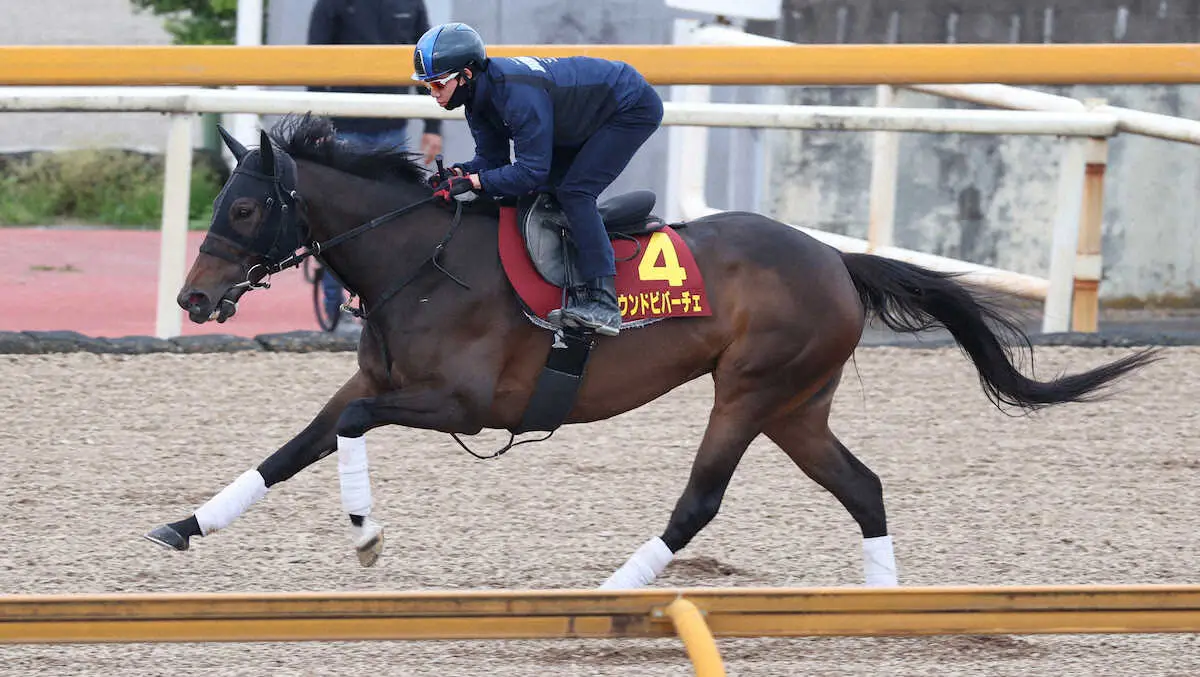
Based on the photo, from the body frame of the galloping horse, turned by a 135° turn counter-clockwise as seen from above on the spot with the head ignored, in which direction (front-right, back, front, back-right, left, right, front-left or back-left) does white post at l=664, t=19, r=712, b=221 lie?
back-left

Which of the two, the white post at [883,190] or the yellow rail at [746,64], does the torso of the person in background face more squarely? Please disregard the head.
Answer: the yellow rail

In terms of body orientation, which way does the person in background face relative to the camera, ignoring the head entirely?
toward the camera

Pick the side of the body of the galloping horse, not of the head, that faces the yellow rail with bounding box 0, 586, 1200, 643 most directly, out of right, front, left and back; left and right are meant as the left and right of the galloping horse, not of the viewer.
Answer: left

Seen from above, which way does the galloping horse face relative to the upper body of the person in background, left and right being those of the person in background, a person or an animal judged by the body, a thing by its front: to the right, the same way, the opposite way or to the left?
to the right

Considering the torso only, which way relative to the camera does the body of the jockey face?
to the viewer's left

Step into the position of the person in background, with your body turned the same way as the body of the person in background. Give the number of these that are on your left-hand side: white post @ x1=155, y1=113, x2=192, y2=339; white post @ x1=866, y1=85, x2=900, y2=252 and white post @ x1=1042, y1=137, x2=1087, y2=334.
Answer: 2

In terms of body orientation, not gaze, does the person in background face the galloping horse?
yes

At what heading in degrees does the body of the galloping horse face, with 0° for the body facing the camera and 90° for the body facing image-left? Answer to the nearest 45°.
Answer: approximately 90°

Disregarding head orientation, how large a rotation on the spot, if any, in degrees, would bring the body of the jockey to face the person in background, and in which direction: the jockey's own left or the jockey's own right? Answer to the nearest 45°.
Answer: approximately 90° to the jockey's own right

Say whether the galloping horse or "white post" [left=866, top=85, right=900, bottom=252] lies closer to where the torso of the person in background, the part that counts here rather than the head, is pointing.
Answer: the galloping horse

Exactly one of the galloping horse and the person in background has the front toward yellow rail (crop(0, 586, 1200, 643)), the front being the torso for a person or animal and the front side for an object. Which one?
the person in background
